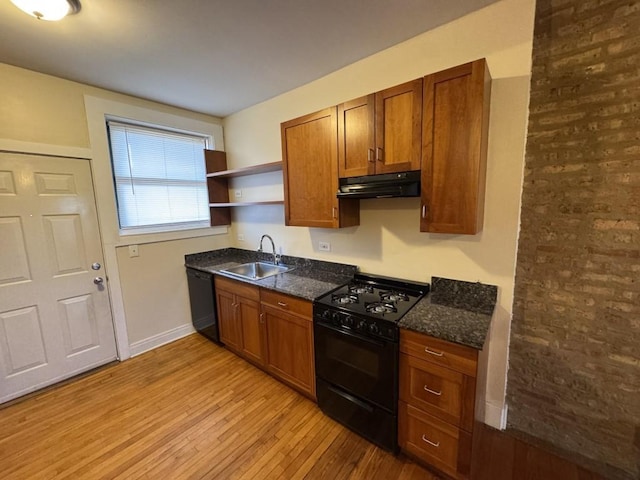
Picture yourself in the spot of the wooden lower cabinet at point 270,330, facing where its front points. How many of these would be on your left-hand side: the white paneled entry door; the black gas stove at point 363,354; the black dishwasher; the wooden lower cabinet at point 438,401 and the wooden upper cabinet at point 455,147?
3

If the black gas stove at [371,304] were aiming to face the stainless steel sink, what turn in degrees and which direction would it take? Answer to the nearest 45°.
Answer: approximately 90° to its right

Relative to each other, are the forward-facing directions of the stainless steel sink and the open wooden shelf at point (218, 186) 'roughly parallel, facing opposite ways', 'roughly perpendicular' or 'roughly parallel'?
roughly parallel

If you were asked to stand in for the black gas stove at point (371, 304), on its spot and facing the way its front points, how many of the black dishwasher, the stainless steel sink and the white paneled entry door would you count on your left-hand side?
0

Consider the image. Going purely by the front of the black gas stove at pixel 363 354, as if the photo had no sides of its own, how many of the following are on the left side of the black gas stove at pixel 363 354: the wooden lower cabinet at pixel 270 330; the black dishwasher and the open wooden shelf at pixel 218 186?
0

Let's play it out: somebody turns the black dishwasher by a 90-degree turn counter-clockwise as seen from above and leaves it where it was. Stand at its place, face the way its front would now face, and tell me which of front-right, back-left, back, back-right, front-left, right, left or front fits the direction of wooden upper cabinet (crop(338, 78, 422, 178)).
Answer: front

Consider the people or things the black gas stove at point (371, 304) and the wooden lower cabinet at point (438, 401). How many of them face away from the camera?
0

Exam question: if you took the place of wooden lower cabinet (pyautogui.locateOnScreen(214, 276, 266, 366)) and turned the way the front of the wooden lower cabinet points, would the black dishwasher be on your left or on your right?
on your right

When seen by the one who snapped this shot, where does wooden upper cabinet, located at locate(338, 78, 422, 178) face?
facing the viewer and to the left of the viewer

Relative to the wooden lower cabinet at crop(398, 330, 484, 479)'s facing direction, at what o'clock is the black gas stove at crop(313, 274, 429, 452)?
The black gas stove is roughly at 2 o'clock from the wooden lower cabinet.

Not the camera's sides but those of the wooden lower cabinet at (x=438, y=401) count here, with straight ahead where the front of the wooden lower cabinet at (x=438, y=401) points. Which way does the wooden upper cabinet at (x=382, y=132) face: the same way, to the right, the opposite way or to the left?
the same way

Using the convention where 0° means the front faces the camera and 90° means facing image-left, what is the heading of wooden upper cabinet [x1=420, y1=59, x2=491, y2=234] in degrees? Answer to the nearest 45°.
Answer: approximately 45°

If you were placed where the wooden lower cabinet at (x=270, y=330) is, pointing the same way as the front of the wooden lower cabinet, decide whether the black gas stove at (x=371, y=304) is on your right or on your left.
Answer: on your left
